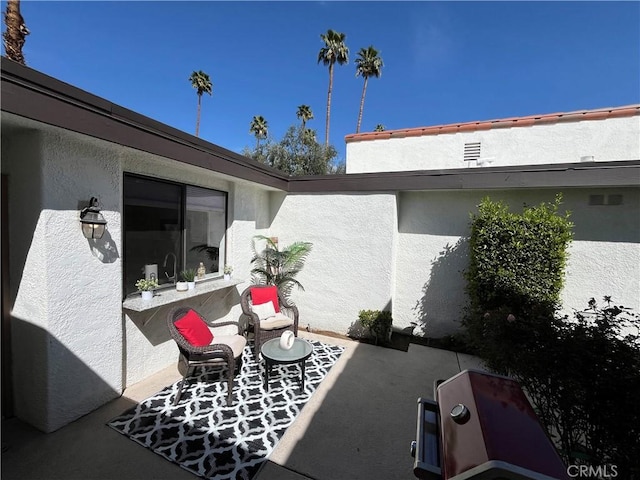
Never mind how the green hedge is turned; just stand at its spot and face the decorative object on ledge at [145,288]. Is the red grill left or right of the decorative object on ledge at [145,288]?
left

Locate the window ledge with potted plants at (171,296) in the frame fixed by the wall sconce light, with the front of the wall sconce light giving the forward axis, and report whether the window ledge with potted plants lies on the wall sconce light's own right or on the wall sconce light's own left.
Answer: on the wall sconce light's own left

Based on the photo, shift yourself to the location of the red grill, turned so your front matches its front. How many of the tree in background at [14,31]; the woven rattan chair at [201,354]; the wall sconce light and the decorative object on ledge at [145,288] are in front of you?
4

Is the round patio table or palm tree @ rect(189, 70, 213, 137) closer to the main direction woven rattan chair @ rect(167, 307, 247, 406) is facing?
the round patio table

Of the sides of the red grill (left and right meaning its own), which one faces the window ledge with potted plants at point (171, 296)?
front

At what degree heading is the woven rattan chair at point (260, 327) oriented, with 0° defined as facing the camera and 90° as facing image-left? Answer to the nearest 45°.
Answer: approximately 315°

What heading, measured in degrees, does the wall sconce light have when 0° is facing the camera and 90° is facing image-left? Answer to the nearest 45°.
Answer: approximately 315°

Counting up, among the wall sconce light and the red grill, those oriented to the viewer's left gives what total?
1

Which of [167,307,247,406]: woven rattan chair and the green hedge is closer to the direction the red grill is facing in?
the woven rattan chair

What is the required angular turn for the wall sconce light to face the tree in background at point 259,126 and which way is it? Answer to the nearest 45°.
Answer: approximately 90° to its left

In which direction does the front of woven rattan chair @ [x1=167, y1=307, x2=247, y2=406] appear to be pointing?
to the viewer's right

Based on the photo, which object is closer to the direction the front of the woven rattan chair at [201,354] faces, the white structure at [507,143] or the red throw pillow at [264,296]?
the white structure

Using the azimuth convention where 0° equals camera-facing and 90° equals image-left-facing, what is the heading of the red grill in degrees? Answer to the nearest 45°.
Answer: approximately 90°

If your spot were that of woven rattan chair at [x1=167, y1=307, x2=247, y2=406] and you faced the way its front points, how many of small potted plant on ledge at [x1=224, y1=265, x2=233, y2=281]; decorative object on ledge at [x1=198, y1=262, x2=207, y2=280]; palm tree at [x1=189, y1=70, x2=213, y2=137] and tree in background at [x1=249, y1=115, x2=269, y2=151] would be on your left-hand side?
4
